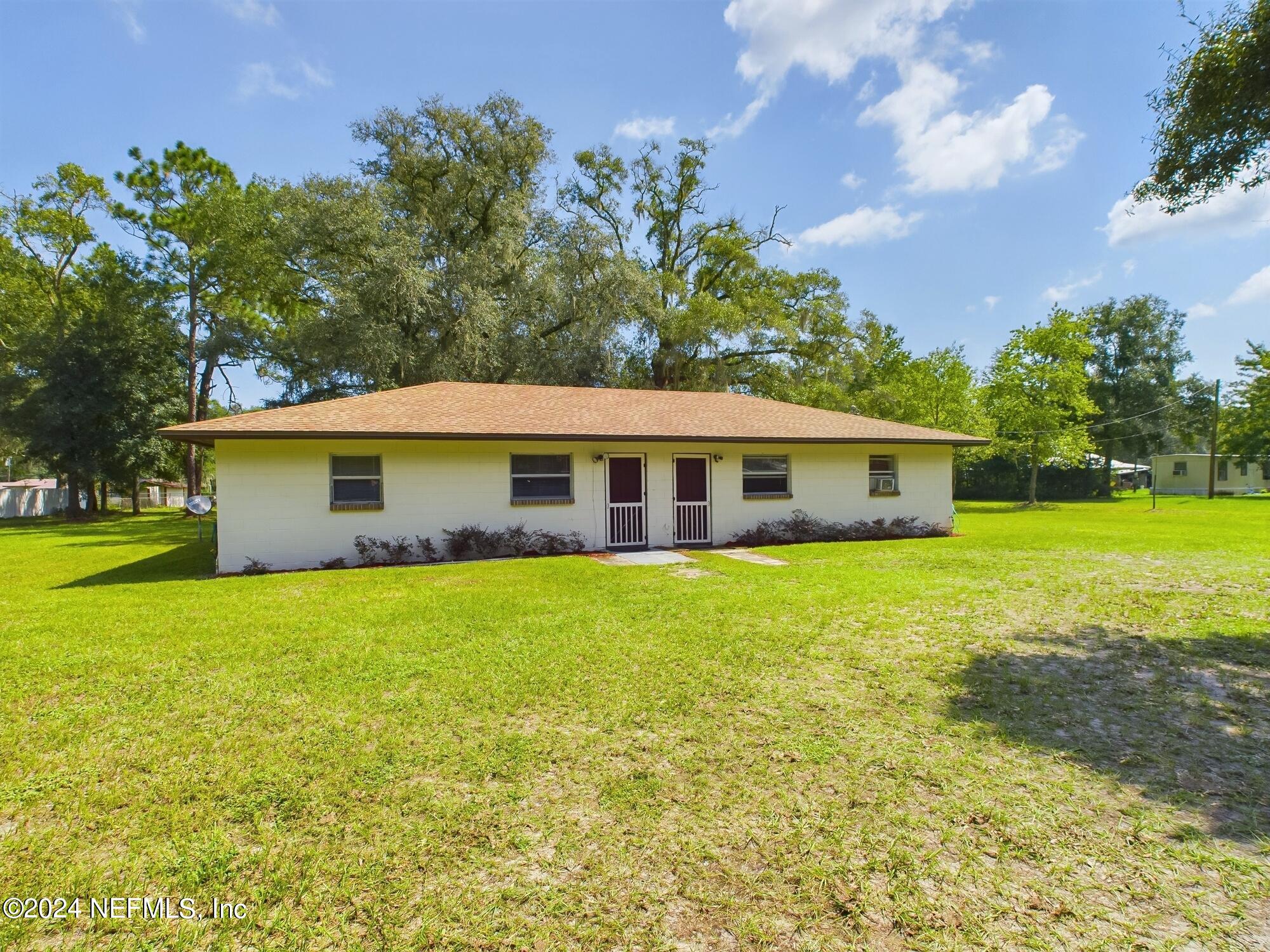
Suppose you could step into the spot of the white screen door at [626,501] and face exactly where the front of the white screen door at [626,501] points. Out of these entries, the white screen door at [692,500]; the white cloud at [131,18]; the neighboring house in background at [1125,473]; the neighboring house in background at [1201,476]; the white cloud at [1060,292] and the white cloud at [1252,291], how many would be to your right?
1

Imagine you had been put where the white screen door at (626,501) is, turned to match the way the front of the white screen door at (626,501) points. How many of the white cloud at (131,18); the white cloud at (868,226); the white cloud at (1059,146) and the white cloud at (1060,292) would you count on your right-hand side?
1

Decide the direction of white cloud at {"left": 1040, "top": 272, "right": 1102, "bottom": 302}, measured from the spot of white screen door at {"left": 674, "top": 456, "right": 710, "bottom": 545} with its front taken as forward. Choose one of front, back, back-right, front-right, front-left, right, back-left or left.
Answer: back-left

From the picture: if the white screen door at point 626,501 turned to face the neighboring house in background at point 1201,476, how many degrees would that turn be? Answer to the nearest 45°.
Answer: approximately 135° to its left

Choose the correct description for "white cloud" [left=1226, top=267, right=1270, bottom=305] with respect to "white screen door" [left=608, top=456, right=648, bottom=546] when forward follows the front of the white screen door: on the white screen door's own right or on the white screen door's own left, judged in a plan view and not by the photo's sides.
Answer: on the white screen door's own left

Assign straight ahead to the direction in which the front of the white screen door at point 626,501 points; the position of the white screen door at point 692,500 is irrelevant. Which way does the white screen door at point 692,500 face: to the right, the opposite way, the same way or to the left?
the same way

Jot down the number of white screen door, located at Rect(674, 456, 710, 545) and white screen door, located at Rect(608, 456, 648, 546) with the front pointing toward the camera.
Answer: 2

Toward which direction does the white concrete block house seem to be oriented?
toward the camera

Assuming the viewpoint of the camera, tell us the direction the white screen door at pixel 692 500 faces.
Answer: facing the viewer

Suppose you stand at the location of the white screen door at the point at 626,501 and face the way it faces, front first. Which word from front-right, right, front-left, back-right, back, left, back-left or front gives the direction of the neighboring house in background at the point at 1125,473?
back-left
